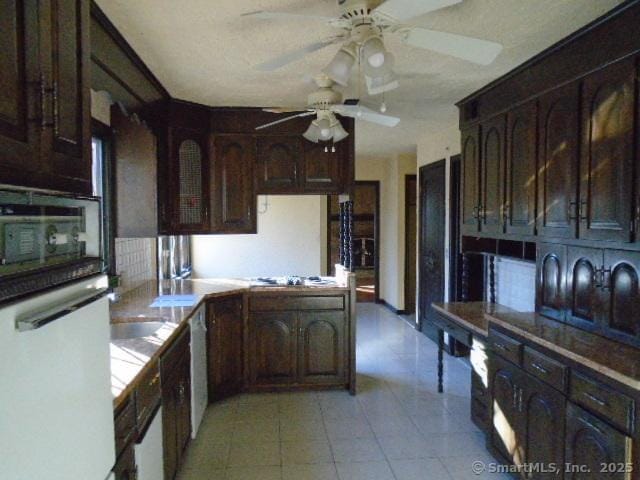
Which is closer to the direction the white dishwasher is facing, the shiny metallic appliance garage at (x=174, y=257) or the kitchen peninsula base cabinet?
the kitchen peninsula base cabinet

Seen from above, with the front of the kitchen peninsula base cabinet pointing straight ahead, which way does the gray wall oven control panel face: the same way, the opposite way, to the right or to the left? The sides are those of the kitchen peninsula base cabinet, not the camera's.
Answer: to the left

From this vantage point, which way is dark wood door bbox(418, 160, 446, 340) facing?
to the viewer's left

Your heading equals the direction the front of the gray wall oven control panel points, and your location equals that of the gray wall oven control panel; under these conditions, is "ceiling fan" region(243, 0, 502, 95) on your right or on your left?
on your left

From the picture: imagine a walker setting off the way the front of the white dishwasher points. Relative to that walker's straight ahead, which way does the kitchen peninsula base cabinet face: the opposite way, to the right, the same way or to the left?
to the right

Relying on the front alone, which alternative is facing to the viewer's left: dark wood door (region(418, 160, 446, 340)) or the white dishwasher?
the dark wood door

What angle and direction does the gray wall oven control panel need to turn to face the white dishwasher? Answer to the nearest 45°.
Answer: approximately 90° to its left

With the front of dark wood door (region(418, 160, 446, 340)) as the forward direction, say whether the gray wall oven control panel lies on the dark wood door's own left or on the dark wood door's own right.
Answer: on the dark wood door's own left

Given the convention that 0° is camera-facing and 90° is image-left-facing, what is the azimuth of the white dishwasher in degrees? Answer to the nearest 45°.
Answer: approximately 270°

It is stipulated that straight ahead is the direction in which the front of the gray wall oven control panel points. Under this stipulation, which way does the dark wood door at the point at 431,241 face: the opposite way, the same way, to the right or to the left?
the opposite way

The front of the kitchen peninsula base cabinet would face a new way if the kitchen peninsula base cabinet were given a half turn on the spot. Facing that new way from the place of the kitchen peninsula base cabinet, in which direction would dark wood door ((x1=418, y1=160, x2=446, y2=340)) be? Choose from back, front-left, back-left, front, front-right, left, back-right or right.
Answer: front-right

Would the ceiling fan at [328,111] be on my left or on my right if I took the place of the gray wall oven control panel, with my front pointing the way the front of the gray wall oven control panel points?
on my left

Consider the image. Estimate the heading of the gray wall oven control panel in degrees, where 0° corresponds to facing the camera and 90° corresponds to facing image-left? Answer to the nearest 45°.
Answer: approximately 315°
